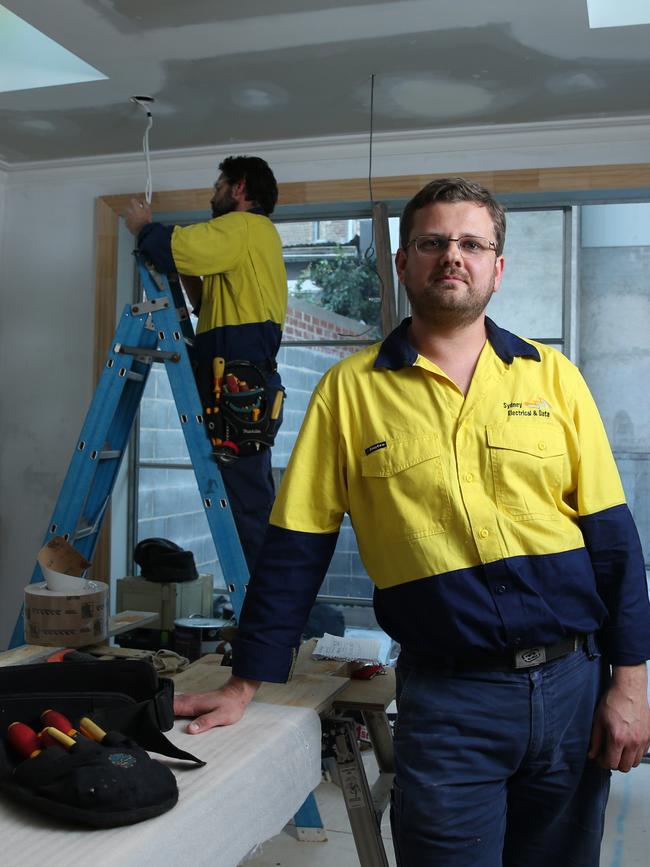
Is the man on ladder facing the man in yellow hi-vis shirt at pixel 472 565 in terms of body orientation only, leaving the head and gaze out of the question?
no

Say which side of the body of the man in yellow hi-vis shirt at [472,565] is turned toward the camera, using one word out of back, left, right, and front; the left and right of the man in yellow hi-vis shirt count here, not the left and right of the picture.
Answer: front

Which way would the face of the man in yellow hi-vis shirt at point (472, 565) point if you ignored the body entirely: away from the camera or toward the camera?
toward the camera

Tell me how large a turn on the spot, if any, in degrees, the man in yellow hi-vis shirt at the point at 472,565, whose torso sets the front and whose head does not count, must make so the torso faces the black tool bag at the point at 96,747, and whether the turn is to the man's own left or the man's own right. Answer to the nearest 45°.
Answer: approximately 45° to the man's own right

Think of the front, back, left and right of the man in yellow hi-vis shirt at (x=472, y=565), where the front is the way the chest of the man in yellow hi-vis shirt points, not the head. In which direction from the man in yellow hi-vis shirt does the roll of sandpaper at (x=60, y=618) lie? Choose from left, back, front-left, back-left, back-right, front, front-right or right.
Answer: back-right

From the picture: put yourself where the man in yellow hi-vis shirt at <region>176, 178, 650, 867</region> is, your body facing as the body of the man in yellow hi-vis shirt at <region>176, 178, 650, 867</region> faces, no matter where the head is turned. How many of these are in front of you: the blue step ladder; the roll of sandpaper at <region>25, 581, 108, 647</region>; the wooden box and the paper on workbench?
0

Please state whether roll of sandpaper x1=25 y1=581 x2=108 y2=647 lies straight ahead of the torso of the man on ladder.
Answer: no

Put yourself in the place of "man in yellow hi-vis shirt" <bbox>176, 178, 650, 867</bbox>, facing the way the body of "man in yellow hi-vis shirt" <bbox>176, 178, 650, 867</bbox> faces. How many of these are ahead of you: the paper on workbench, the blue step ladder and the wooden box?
0

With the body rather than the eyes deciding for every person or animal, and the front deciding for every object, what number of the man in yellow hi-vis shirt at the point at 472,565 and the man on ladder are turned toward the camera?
1

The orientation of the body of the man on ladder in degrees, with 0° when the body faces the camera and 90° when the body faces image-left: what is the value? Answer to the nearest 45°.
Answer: approximately 90°

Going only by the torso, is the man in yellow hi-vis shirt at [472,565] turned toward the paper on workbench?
no

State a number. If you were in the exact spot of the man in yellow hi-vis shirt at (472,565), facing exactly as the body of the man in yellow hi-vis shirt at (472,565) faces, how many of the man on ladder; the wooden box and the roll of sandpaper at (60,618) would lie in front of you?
0

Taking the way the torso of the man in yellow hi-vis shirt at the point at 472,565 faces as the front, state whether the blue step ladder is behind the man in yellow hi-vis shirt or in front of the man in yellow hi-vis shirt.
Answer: behind
